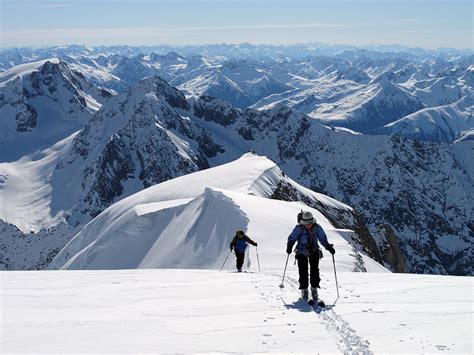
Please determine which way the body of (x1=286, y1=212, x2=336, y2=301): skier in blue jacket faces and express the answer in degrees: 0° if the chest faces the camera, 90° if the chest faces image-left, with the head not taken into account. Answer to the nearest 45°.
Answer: approximately 0°
